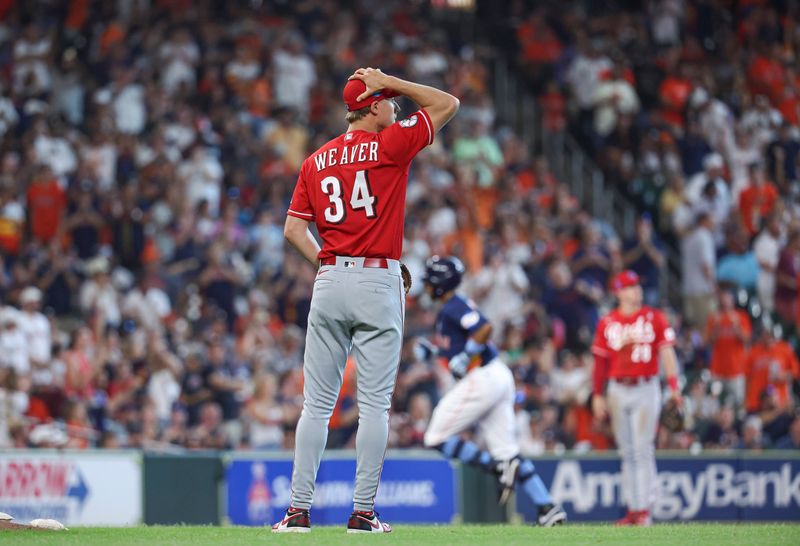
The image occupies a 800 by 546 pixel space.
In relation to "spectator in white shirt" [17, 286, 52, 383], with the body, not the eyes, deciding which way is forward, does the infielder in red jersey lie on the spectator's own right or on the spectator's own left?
on the spectator's own left

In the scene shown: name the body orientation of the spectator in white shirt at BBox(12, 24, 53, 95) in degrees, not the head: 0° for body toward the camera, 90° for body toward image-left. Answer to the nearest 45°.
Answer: approximately 0°

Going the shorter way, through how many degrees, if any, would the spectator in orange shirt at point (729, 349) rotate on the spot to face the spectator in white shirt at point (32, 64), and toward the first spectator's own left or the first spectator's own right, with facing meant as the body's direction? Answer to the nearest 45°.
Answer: approximately 90° to the first spectator's own right

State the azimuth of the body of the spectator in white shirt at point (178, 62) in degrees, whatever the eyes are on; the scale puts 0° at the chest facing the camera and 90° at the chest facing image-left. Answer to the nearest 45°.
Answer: approximately 0°

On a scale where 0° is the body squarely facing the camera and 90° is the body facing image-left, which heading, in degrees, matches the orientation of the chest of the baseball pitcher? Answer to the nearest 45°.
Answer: approximately 180°

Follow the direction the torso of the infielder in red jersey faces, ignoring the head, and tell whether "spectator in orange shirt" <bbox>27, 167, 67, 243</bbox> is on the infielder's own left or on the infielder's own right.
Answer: on the infielder's own right

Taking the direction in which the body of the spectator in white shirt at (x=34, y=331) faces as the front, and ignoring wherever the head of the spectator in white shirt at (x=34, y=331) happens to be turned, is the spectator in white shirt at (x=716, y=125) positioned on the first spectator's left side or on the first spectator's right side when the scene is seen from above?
on the first spectator's left side

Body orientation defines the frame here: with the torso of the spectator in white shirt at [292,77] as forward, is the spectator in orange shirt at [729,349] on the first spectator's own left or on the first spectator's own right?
on the first spectator's own left
